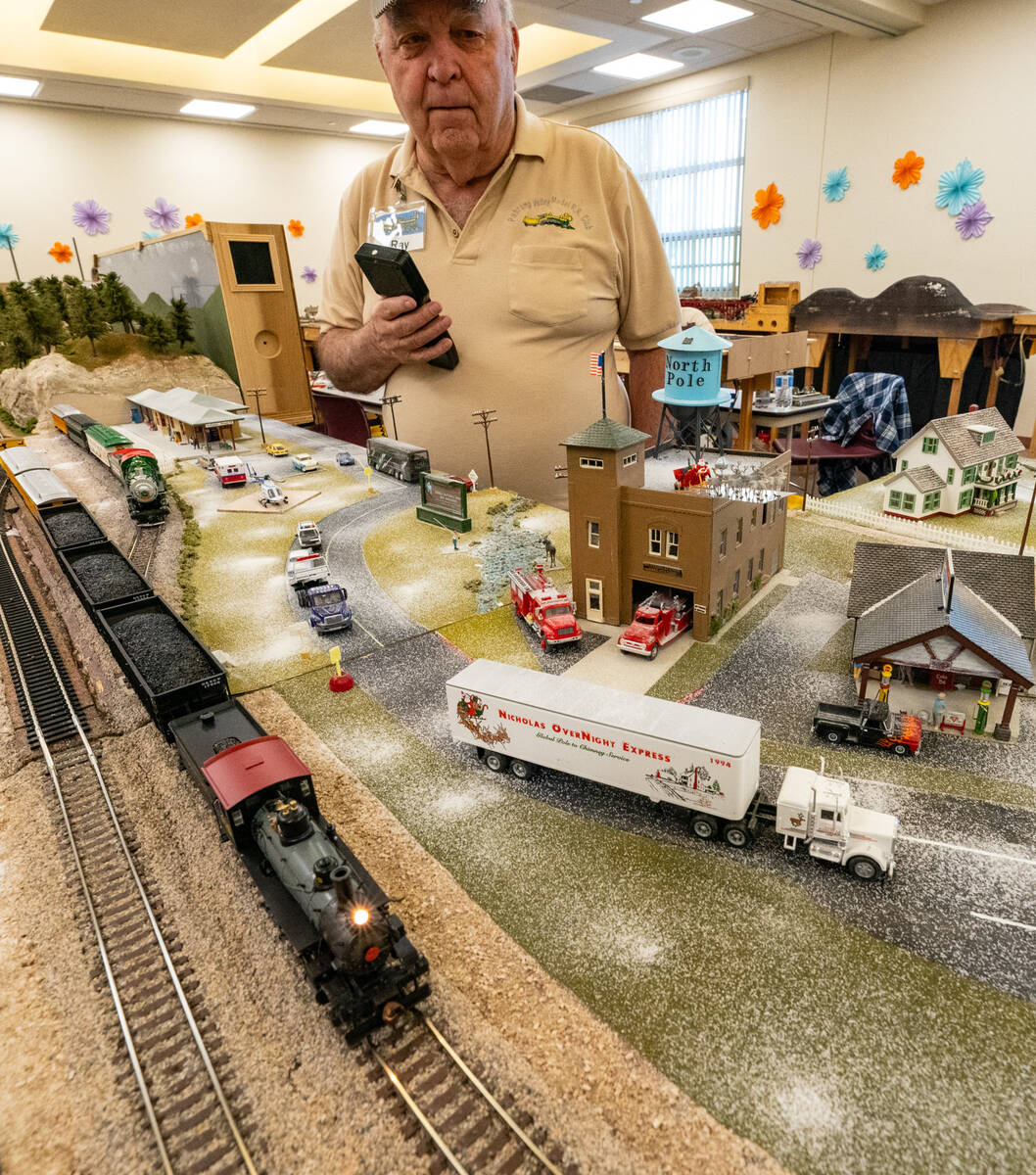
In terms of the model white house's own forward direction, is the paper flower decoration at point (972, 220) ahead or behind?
behind

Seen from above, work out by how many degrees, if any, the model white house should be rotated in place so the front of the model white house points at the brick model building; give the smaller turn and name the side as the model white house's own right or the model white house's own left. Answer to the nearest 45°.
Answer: approximately 90° to the model white house's own right

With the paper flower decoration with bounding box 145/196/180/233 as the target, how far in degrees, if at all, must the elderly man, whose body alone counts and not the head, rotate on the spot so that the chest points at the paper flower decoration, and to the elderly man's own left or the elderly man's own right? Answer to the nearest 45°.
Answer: approximately 135° to the elderly man's own right

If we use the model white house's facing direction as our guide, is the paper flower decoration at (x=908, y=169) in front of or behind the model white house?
behind

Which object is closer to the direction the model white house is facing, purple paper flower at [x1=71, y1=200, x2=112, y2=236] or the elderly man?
the elderly man

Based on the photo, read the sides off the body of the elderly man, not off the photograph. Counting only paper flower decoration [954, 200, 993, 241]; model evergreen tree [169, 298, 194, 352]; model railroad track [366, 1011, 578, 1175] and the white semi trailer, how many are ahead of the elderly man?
2

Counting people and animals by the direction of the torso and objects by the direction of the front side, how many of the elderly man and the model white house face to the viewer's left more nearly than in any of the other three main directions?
0

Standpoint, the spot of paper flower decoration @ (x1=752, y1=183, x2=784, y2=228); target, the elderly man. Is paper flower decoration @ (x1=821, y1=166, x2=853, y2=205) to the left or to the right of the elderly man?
left

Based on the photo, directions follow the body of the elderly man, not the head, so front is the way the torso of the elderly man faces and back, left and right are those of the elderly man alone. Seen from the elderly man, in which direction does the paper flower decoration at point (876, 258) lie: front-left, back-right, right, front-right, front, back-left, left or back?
back-left

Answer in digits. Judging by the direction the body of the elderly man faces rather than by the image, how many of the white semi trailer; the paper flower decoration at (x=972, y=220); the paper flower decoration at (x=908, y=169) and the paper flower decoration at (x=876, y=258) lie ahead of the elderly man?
1

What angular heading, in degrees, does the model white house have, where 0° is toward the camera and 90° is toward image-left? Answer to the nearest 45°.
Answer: approximately 315°

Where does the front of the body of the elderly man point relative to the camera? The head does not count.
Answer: toward the camera

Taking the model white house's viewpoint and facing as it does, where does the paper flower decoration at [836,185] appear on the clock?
The paper flower decoration is roughly at 7 o'clock from the model white house.
